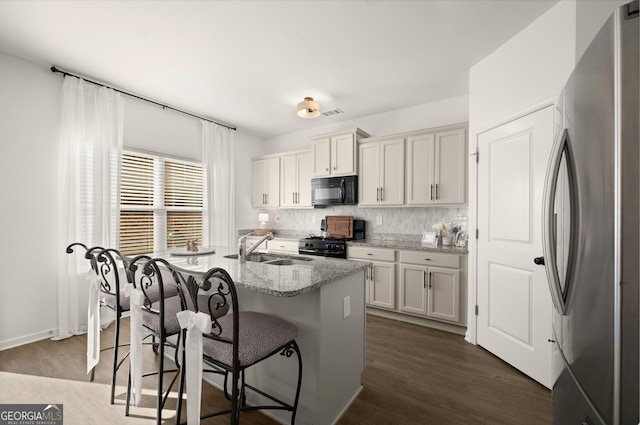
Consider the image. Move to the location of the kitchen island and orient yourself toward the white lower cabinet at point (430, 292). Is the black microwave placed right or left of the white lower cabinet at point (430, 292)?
left

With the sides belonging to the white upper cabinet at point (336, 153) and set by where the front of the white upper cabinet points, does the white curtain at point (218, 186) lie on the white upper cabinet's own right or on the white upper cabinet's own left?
on the white upper cabinet's own right

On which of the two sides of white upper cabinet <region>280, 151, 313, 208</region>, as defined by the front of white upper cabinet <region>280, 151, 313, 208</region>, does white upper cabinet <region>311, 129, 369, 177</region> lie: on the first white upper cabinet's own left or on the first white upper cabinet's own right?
on the first white upper cabinet's own left

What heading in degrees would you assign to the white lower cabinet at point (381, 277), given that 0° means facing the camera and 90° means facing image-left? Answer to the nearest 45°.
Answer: approximately 45°

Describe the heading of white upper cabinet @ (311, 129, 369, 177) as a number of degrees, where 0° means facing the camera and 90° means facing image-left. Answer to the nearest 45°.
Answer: approximately 45°

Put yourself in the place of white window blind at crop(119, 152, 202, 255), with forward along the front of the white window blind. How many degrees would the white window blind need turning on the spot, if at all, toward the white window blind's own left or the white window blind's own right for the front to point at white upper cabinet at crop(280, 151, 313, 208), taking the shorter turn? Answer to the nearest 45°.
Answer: approximately 45° to the white window blind's own left

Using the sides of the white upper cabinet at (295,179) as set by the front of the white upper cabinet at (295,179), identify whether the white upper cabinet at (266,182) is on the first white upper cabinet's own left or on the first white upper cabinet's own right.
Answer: on the first white upper cabinet's own right

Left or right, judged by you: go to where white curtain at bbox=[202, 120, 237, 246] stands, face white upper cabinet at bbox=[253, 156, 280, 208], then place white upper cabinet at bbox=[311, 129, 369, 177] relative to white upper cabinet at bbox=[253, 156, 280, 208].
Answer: right
